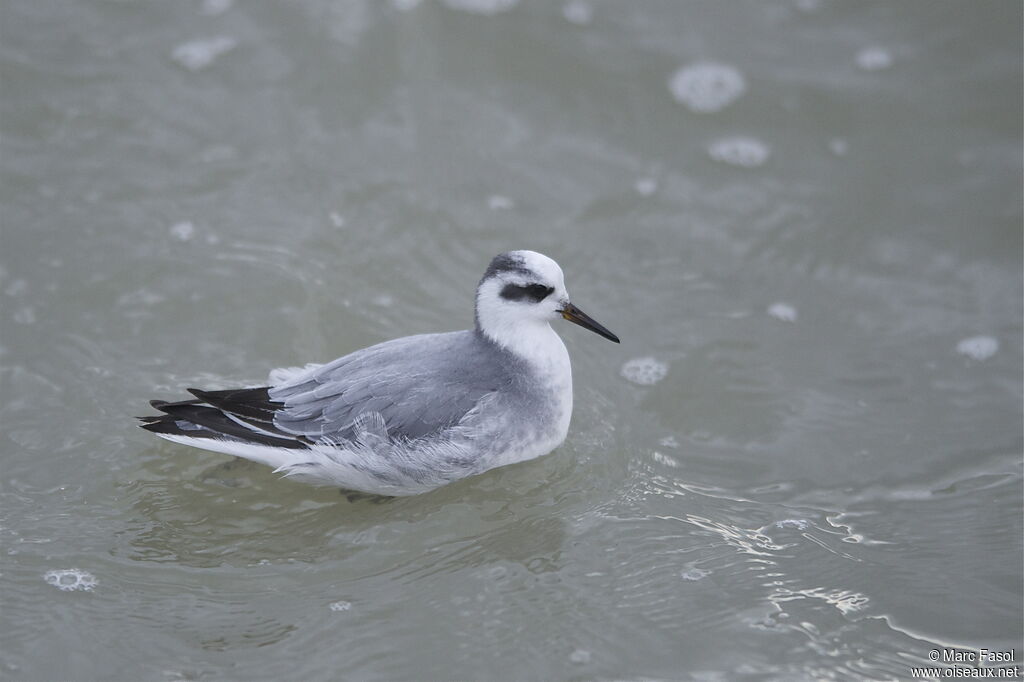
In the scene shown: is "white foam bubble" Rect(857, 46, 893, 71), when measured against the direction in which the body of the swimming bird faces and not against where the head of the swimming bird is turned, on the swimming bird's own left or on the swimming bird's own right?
on the swimming bird's own left

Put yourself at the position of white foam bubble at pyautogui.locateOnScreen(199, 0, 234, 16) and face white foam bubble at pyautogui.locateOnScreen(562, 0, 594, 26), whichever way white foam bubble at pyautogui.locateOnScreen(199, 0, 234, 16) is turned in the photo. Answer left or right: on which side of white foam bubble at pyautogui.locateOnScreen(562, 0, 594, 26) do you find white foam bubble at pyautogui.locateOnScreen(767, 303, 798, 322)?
right

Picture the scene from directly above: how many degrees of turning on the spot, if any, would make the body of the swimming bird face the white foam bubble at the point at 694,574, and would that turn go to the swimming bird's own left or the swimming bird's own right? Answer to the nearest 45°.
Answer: approximately 45° to the swimming bird's own right

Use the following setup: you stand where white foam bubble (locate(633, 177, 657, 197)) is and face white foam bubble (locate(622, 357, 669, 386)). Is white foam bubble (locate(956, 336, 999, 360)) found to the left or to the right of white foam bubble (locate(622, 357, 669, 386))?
left

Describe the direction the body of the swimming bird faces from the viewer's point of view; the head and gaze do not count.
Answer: to the viewer's right

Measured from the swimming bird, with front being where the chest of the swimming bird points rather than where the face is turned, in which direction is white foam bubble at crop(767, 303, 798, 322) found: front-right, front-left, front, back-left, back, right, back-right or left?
front-left

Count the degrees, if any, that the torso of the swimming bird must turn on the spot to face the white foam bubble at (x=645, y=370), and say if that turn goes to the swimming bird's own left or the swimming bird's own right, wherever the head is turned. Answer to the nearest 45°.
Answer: approximately 45° to the swimming bird's own left

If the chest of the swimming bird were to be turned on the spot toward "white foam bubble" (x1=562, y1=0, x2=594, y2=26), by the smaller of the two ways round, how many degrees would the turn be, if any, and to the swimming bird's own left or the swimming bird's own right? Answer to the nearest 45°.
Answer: approximately 90° to the swimming bird's own left

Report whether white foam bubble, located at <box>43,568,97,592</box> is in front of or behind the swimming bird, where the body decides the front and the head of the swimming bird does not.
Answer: behind

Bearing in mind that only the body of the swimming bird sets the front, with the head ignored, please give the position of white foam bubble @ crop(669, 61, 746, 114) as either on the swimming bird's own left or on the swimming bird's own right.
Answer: on the swimming bird's own left
